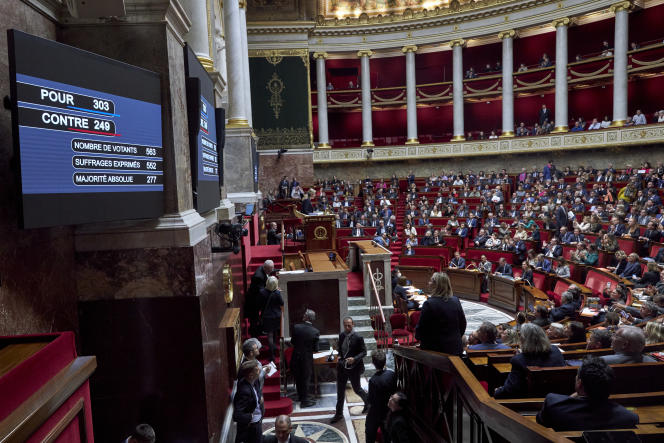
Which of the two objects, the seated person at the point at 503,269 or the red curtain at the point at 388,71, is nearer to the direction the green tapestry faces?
the seated person

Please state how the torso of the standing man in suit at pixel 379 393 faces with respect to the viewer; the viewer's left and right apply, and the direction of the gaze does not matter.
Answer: facing away from the viewer and to the left of the viewer

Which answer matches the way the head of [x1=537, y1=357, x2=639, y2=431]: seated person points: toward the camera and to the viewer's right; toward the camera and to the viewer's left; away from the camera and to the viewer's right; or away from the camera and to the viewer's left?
away from the camera and to the viewer's left

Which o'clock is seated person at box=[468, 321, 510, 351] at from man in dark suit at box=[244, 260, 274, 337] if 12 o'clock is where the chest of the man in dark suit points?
The seated person is roughly at 2 o'clock from the man in dark suit.

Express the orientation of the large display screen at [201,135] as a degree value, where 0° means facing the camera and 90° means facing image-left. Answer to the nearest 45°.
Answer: approximately 270°

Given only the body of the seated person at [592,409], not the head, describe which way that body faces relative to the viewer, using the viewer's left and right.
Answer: facing away from the viewer and to the left of the viewer

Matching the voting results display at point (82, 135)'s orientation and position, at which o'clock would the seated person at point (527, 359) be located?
The seated person is roughly at 11 o'clock from the voting results display.

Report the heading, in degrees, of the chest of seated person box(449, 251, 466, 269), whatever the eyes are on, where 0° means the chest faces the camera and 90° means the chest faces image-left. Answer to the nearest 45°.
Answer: approximately 45°

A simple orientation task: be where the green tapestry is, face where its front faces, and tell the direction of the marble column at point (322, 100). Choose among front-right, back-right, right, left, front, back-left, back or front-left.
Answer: back-left

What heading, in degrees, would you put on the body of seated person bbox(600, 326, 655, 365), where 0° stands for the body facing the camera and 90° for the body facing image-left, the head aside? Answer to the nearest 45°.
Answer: approximately 135°

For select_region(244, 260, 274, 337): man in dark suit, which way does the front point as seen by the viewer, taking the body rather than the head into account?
to the viewer's right

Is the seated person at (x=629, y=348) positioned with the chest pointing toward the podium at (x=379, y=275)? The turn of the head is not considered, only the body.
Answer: yes

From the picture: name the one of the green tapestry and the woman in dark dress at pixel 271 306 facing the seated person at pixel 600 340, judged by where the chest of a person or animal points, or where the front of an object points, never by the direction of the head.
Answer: the green tapestry
